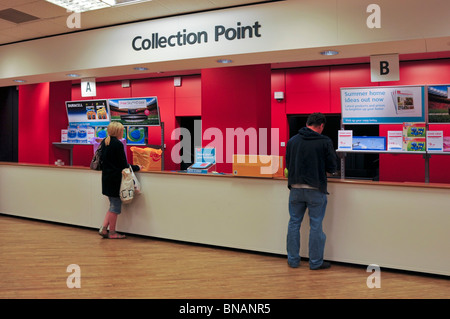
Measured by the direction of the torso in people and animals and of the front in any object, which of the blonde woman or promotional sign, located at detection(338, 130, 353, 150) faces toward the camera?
the promotional sign

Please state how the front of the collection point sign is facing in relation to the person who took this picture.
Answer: facing the viewer and to the left of the viewer

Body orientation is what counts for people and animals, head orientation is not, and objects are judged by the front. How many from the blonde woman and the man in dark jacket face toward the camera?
0

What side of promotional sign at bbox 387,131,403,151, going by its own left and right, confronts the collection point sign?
right

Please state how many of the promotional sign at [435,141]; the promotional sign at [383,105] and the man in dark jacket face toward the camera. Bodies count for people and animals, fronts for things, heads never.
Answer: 2

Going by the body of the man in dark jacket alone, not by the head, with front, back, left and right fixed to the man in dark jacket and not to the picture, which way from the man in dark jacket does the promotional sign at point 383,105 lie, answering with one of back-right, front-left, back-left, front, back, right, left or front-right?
front

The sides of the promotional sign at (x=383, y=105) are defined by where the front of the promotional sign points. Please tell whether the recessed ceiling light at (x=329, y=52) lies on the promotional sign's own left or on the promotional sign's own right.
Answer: on the promotional sign's own right

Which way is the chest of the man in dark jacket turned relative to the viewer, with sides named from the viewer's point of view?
facing away from the viewer and to the right of the viewer

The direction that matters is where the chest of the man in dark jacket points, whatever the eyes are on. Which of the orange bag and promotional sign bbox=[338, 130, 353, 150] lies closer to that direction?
the promotional sign

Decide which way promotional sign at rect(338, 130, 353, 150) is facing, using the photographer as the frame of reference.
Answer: facing the viewer

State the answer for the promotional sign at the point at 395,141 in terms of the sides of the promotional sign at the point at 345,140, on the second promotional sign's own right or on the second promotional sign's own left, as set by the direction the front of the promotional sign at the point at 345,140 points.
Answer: on the second promotional sign's own left

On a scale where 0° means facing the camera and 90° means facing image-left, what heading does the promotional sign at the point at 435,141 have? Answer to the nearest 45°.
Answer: approximately 0°

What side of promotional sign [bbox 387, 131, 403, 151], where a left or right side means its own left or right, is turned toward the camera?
front

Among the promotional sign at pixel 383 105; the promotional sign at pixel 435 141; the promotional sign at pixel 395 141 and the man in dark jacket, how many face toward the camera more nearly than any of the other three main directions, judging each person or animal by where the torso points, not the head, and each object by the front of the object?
3

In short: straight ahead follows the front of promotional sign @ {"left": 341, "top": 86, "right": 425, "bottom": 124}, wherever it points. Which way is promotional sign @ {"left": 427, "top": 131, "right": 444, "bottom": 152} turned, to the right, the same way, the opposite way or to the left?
the same way

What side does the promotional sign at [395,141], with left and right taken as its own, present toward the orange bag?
right

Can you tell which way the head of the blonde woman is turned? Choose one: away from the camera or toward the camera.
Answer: away from the camera

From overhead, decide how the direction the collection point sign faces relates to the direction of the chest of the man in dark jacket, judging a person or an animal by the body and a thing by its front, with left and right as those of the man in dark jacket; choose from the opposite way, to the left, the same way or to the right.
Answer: the opposite way

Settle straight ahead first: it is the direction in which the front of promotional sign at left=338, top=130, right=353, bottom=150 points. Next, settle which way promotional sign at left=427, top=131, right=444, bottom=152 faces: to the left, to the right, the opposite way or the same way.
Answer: the same way

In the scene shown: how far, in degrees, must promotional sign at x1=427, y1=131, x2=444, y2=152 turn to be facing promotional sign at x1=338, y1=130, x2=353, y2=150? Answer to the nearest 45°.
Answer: approximately 90° to its right
